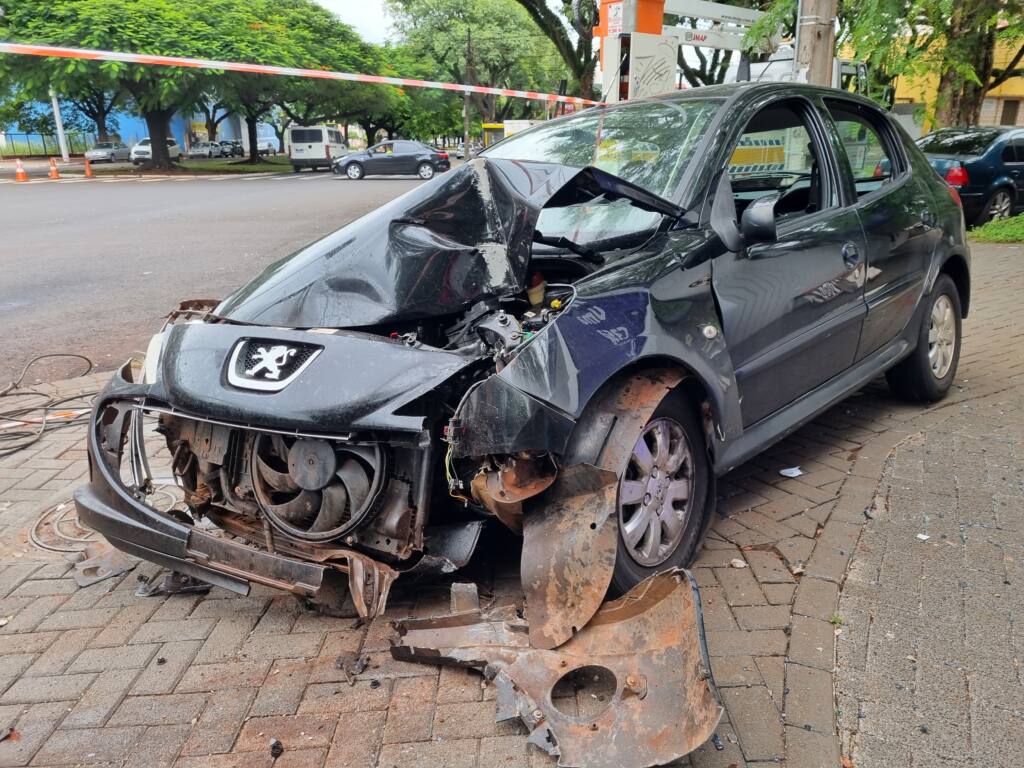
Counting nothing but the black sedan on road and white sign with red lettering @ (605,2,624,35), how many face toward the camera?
1

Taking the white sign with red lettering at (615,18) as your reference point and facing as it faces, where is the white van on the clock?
The white van is roughly at 5 o'clock from the white sign with red lettering.

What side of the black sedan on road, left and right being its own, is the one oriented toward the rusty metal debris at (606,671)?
left

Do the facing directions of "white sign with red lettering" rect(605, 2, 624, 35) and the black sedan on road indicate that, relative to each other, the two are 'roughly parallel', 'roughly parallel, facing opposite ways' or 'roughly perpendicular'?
roughly perpendicular

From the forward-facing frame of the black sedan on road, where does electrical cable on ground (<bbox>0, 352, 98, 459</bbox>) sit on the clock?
The electrical cable on ground is roughly at 9 o'clock from the black sedan on road.

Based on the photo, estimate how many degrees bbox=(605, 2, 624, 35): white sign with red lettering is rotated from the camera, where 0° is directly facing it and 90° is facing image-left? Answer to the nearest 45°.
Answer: approximately 0°

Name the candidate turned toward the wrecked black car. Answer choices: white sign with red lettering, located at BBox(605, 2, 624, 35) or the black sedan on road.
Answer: the white sign with red lettering

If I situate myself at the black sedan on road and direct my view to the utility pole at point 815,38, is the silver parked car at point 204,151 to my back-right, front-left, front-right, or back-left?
back-right

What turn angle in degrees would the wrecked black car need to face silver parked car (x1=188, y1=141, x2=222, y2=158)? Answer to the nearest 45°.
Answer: approximately 135° to its right

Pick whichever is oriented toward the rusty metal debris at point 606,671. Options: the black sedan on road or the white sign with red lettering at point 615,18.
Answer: the white sign with red lettering
